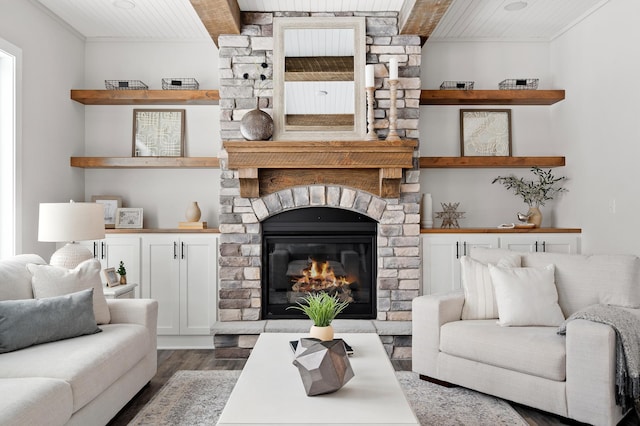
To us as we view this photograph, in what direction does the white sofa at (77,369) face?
facing the viewer and to the right of the viewer

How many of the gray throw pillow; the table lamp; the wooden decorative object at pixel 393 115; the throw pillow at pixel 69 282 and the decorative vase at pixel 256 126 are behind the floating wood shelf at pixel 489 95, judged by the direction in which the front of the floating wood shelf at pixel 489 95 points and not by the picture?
0

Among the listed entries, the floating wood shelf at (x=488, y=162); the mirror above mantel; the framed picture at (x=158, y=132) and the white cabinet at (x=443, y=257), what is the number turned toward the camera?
4

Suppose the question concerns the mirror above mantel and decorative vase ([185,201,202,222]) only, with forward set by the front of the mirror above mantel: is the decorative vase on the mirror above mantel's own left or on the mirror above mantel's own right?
on the mirror above mantel's own right

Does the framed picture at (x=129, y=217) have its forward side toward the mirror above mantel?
no

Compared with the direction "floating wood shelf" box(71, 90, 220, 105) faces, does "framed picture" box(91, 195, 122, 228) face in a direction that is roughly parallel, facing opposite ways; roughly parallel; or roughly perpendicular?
roughly parallel

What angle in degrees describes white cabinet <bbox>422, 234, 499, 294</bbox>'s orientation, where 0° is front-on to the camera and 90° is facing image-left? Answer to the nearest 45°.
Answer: approximately 0°

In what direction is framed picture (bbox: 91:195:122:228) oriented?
toward the camera

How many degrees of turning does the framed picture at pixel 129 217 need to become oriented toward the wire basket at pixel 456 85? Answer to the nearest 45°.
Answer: approximately 45° to its left

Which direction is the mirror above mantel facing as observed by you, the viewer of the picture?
facing the viewer

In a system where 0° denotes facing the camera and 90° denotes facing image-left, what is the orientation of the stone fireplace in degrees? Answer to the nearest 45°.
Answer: approximately 0°

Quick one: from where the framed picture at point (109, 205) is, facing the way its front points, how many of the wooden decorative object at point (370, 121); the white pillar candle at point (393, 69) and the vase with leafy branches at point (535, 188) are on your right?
0

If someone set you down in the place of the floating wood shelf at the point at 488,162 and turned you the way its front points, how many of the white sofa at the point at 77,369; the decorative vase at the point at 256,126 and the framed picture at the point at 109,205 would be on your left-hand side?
0

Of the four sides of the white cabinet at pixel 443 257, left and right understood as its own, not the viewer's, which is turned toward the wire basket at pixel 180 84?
right

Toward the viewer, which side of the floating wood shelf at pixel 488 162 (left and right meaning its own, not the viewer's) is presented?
front

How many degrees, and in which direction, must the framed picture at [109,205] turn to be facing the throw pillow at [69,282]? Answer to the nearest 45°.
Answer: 0° — it already faces it

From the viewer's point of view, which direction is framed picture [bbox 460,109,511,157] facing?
toward the camera

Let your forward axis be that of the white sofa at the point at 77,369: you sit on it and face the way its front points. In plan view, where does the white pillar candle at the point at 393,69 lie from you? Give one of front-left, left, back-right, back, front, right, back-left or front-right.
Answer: front-left

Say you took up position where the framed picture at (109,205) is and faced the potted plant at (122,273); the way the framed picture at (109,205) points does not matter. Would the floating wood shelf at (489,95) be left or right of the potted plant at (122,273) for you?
left

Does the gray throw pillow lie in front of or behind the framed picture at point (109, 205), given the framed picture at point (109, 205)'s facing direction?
in front

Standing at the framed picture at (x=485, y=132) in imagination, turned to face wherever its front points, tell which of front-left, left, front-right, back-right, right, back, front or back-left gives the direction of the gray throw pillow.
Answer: front-right
